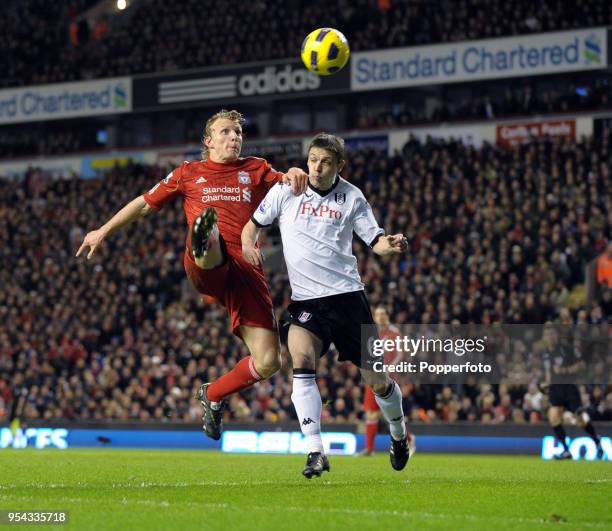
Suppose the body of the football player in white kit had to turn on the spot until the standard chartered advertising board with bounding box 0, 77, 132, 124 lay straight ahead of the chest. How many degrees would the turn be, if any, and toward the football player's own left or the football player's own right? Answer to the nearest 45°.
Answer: approximately 180°

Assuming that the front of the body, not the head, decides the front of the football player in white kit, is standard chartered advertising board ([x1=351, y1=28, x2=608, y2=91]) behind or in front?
behind

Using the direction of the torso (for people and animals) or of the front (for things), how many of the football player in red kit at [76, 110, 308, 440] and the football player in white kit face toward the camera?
2

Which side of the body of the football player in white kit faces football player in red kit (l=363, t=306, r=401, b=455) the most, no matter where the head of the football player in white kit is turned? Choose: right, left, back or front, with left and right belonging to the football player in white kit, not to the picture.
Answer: back

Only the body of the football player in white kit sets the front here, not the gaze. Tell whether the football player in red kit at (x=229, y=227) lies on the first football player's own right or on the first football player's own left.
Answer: on the first football player's own right

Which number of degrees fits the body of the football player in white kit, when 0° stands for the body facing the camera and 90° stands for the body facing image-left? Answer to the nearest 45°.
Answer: approximately 0°
